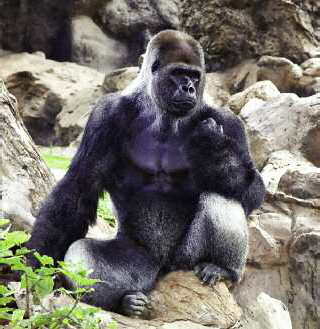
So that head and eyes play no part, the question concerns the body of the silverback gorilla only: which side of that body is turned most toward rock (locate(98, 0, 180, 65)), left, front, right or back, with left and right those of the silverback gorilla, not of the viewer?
back

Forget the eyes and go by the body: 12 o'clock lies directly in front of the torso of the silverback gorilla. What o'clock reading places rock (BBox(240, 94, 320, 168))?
The rock is roughly at 7 o'clock from the silverback gorilla.

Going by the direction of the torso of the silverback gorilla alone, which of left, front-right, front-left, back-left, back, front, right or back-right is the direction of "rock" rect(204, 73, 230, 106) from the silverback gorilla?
back

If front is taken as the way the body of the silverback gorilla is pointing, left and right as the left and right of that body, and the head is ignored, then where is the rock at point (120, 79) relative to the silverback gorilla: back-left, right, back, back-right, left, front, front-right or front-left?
back

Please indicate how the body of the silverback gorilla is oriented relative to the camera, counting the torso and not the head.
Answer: toward the camera

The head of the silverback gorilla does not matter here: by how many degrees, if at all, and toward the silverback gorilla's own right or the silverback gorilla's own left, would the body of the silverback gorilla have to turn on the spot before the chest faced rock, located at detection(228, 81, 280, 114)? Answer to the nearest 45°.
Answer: approximately 180°

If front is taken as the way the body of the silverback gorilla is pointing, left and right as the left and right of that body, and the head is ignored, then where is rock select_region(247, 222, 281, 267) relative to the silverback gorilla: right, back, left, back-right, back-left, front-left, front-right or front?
back-left

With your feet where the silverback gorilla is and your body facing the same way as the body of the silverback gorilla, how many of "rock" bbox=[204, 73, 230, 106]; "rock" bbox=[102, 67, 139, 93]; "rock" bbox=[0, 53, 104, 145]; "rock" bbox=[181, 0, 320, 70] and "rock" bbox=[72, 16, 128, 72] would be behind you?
5

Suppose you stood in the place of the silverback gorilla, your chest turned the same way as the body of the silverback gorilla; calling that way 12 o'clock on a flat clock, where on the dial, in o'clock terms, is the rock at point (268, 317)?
The rock is roughly at 10 o'clock from the silverback gorilla.

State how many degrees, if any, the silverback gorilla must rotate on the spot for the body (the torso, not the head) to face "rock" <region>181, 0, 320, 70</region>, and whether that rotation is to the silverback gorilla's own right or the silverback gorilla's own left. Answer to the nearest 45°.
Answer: approximately 180°

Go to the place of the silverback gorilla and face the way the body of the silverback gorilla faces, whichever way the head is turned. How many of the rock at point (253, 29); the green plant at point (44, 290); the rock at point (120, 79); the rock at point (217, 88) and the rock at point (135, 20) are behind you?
4

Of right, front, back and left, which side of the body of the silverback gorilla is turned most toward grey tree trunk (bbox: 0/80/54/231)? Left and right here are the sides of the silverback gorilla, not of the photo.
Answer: right

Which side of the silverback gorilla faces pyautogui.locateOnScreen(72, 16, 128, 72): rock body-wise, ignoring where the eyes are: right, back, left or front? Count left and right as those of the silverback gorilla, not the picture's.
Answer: back

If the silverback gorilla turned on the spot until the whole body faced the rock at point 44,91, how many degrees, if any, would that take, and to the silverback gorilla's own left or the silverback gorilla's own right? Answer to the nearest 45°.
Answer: approximately 180°
